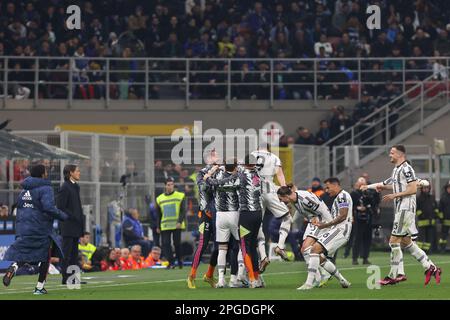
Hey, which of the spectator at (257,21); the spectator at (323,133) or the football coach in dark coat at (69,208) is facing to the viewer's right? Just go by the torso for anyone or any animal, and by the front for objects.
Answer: the football coach in dark coat

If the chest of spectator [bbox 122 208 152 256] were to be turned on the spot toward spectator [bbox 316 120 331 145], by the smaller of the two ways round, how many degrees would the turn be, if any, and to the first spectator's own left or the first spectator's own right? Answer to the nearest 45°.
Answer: approximately 90° to the first spectator's own left

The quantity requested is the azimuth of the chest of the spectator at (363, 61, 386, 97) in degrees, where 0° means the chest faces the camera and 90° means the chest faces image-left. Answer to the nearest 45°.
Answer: approximately 0°

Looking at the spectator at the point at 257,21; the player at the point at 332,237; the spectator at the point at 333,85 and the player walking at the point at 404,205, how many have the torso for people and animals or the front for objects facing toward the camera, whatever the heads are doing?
2

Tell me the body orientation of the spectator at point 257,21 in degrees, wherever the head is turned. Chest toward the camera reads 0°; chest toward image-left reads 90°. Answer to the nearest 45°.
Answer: approximately 0°

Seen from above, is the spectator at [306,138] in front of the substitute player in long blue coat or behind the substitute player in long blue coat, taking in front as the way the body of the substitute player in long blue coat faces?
in front

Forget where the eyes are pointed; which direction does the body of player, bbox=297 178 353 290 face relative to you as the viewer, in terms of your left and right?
facing to the left of the viewer

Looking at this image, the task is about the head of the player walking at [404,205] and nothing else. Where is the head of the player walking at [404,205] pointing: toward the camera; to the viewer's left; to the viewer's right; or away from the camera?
to the viewer's left

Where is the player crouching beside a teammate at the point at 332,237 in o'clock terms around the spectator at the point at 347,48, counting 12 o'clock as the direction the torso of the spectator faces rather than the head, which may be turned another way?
The player crouching beside a teammate is roughly at 12 o'clock from the spectator.

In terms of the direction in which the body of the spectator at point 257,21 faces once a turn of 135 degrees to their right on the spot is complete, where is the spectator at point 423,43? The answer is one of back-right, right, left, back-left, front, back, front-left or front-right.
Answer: back-right
